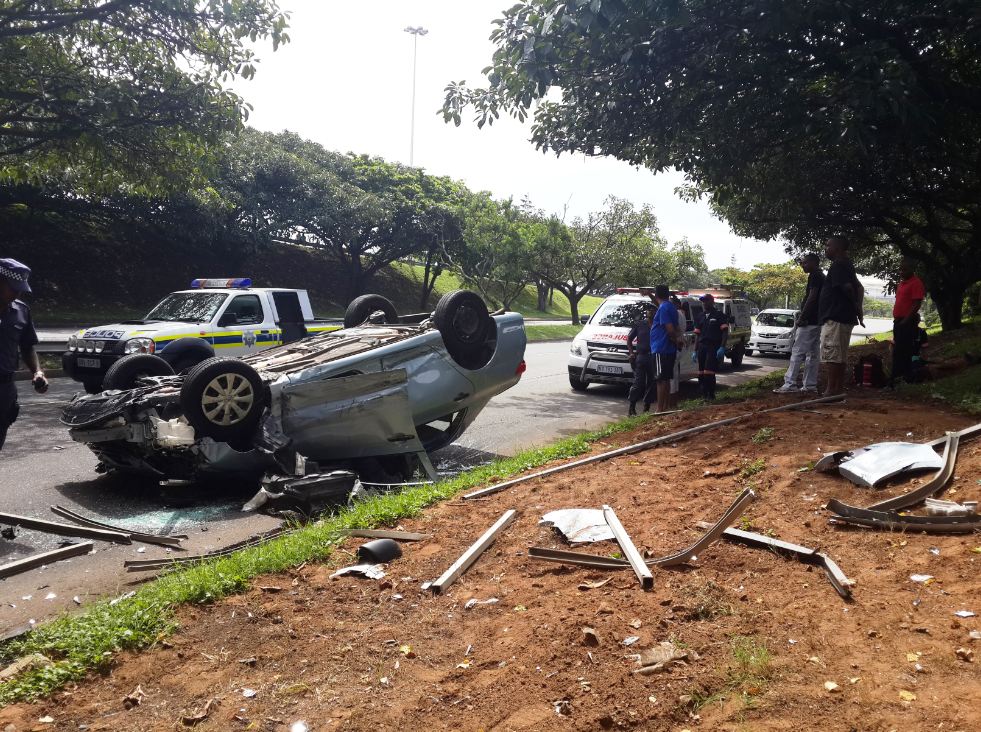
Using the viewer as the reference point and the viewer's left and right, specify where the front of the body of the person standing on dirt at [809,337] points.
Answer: facing to the left of the viewer

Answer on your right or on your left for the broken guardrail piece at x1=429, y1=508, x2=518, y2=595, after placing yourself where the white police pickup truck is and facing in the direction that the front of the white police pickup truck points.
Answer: on your left

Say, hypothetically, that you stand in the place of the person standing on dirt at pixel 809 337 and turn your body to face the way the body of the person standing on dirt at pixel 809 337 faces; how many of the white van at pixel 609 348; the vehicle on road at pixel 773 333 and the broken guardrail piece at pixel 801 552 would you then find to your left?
1

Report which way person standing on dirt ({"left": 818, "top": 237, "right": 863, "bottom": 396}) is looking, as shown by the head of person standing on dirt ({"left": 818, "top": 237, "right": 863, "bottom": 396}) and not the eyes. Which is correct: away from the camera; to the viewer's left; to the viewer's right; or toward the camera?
to the viewer's left

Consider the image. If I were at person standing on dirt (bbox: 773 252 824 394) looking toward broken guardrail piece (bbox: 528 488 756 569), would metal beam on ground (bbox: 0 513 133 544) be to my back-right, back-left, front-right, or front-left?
front-right

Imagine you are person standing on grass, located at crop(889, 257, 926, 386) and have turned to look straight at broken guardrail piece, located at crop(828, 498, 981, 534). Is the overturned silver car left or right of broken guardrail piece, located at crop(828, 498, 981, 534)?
right

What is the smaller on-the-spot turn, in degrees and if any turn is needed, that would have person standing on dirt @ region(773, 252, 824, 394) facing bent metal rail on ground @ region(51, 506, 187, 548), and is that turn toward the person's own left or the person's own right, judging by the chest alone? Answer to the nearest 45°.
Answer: approximately 45° to the person's own left

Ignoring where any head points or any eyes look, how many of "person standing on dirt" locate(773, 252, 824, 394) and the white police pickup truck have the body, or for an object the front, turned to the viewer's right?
0

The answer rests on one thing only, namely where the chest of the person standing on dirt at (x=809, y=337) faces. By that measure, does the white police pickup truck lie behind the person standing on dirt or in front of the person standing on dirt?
in front

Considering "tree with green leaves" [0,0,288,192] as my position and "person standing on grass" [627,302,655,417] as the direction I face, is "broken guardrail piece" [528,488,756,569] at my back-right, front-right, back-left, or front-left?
front-right

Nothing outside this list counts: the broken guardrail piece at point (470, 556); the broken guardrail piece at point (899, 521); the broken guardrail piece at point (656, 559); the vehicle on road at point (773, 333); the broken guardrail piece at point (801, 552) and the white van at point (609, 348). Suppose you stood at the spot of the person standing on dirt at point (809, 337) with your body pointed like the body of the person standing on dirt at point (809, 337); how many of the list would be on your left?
4

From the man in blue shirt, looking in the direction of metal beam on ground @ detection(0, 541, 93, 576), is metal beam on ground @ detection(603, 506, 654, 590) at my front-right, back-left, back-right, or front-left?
front-left

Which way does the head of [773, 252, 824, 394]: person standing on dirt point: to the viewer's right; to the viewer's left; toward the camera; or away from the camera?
to the viewer's left

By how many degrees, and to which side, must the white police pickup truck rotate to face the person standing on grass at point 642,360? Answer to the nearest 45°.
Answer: approximately 90° to its left
